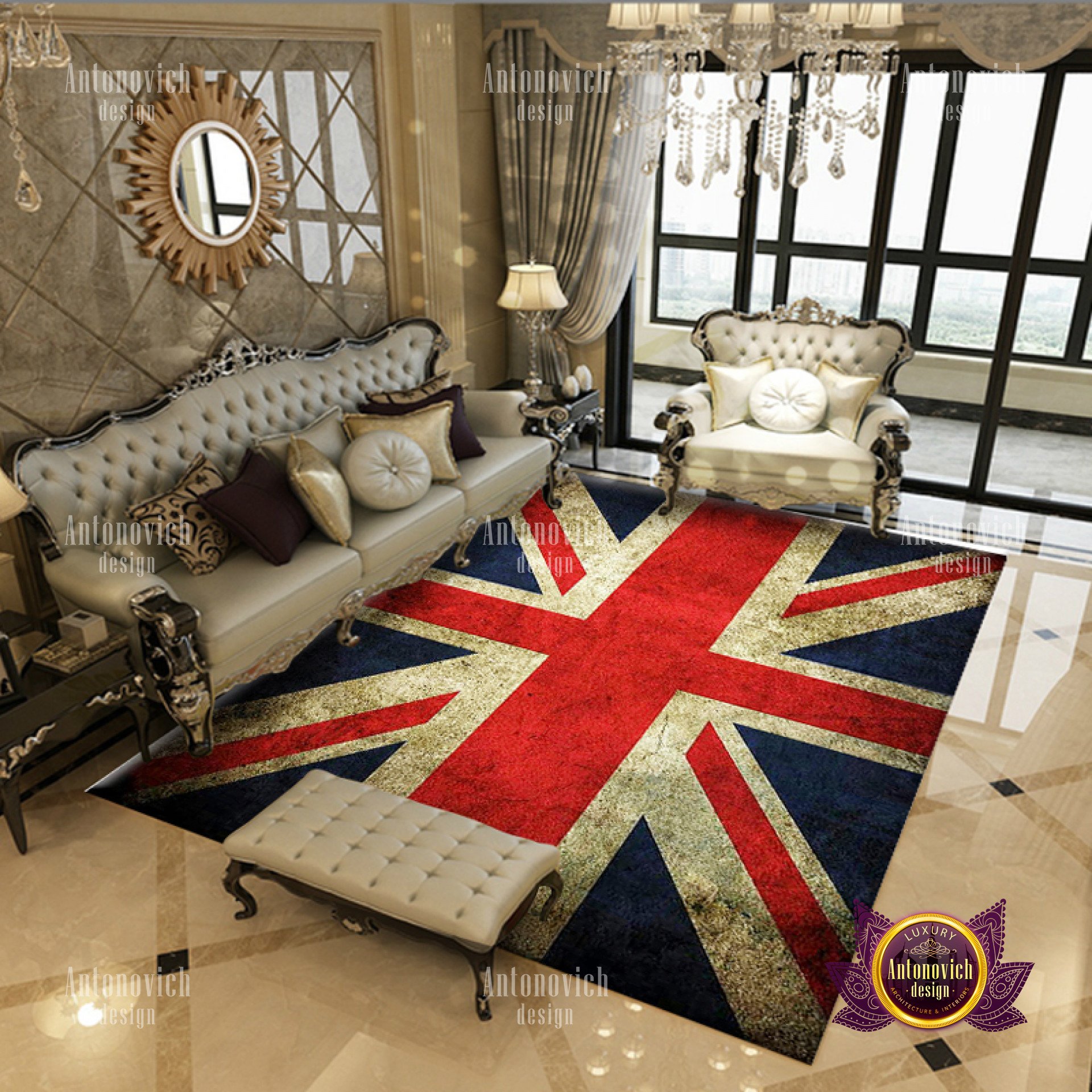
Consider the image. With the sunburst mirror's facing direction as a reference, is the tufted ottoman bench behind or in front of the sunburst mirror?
in front

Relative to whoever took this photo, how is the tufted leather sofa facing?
facing the viewer and to the right of the viewer

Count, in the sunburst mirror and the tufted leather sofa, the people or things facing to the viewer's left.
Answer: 0

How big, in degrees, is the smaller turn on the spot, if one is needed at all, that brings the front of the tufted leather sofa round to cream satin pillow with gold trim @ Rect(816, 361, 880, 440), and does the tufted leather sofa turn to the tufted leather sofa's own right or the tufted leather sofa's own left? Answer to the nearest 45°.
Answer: approximately 45° to the tufted leather sofa's own left

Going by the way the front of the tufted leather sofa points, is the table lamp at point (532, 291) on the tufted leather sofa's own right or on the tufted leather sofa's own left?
on the tufted leather sofa's own left
